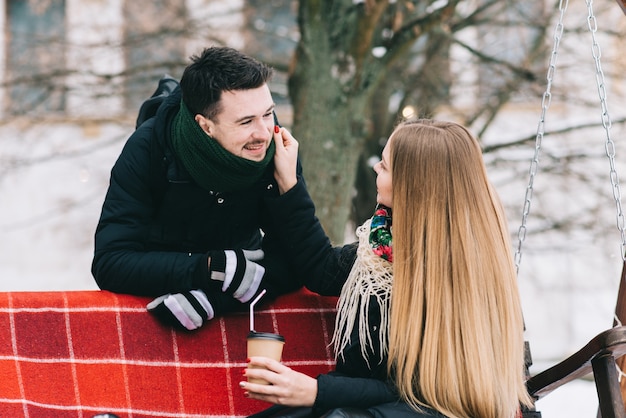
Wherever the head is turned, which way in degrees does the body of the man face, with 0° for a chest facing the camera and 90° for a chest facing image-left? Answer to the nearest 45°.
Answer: approximately 315°

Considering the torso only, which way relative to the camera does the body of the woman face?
to the viewer's left

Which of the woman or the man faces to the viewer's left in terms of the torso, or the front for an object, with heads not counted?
the woman

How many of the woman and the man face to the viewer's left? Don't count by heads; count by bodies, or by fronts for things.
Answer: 1

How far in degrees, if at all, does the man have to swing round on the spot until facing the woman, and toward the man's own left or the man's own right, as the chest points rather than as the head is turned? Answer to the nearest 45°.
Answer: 0° — they already face them
